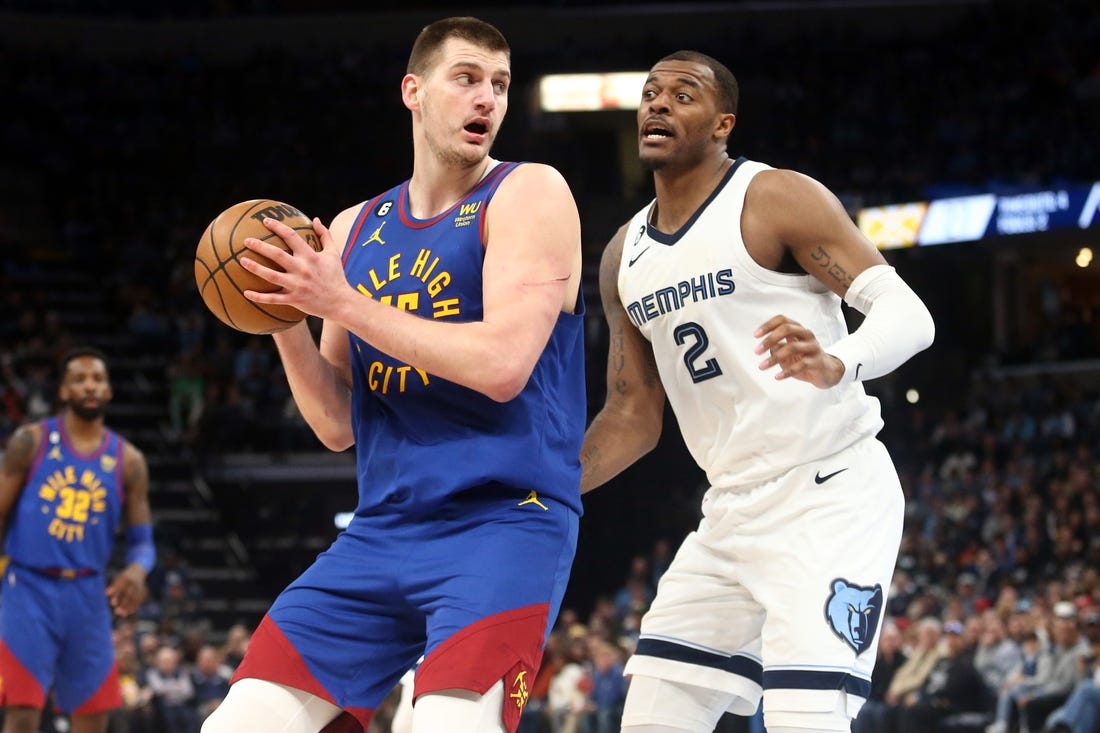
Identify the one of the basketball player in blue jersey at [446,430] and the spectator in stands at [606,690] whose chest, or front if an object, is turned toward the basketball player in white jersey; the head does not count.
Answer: the spectator in stands

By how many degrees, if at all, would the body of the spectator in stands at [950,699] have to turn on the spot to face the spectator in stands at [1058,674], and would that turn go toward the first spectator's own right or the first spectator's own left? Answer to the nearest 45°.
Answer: approximately 135° to the first spectator's own left

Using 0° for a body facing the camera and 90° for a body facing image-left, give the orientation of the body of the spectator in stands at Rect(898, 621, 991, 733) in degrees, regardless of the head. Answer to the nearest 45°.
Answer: approximately 45°

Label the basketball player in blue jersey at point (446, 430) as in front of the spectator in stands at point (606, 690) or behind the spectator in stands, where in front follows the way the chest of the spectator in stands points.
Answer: in front

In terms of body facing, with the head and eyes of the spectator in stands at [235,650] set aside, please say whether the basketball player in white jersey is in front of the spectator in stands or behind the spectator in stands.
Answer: in front

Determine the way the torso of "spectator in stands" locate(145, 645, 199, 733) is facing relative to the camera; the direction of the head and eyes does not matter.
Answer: toward the camera

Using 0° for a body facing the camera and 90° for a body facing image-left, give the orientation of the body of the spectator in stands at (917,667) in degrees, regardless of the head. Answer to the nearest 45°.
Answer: approximately 45°

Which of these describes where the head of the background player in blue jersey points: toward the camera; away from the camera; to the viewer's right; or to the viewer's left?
toward the camera

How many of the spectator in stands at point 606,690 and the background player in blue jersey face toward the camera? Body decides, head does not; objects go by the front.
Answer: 2

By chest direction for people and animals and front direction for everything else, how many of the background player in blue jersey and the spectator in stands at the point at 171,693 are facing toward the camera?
2

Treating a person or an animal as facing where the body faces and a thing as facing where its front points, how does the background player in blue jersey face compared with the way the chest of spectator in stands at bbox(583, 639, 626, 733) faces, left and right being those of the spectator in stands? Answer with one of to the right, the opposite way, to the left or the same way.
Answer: the same way

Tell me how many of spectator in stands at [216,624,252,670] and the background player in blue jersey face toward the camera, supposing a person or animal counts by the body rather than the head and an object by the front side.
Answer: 2

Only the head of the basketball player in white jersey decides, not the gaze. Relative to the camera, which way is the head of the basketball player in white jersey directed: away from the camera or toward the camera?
toward the camera

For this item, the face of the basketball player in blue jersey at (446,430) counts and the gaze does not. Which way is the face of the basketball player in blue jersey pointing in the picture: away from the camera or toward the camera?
toward the camera
